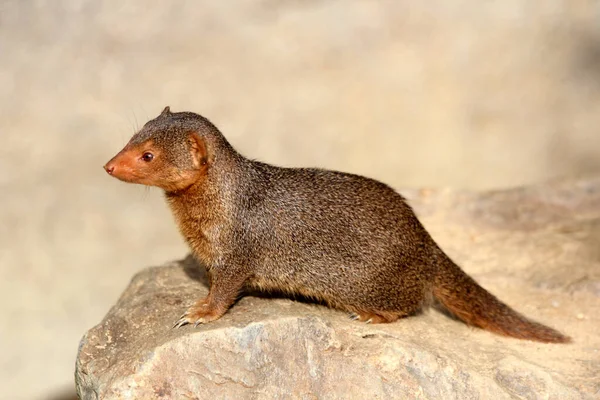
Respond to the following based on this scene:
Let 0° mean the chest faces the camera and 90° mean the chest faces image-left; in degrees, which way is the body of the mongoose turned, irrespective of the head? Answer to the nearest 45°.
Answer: approximately 90°
